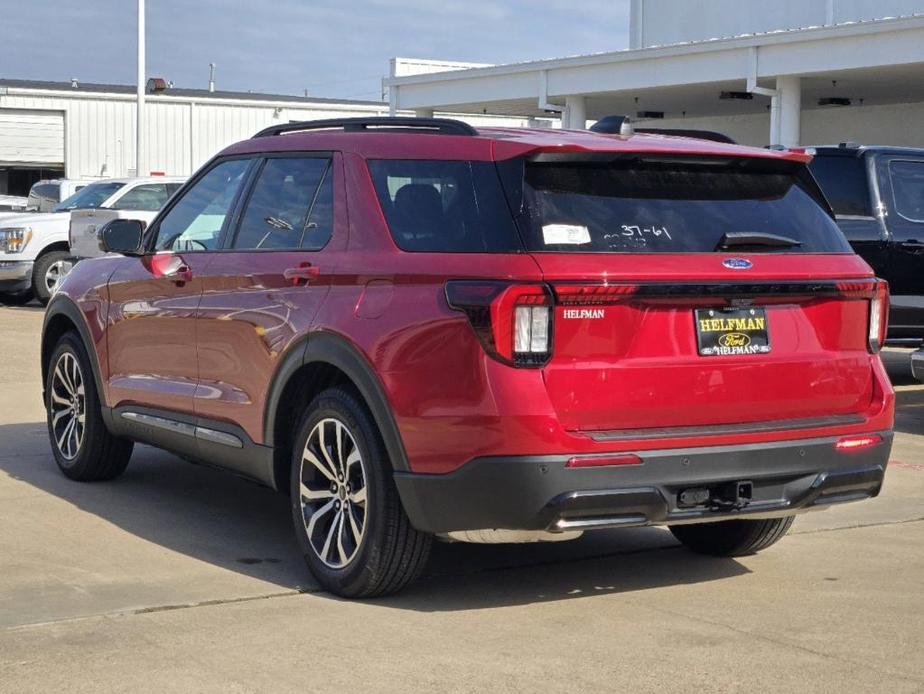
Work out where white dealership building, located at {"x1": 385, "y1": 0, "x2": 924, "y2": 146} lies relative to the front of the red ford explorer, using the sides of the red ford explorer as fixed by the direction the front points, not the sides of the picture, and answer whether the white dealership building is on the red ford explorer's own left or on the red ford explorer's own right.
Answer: on the red ford explorer's own right

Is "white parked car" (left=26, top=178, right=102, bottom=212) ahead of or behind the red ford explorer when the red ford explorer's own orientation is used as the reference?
ahead

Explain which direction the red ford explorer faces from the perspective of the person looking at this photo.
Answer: facing away from the viewer and to the left of the viewer

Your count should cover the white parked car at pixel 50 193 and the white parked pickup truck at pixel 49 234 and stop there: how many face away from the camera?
0

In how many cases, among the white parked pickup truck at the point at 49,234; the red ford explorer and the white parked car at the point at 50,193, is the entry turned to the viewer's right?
0

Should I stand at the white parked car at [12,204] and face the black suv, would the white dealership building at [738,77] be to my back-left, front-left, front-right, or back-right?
front-left
